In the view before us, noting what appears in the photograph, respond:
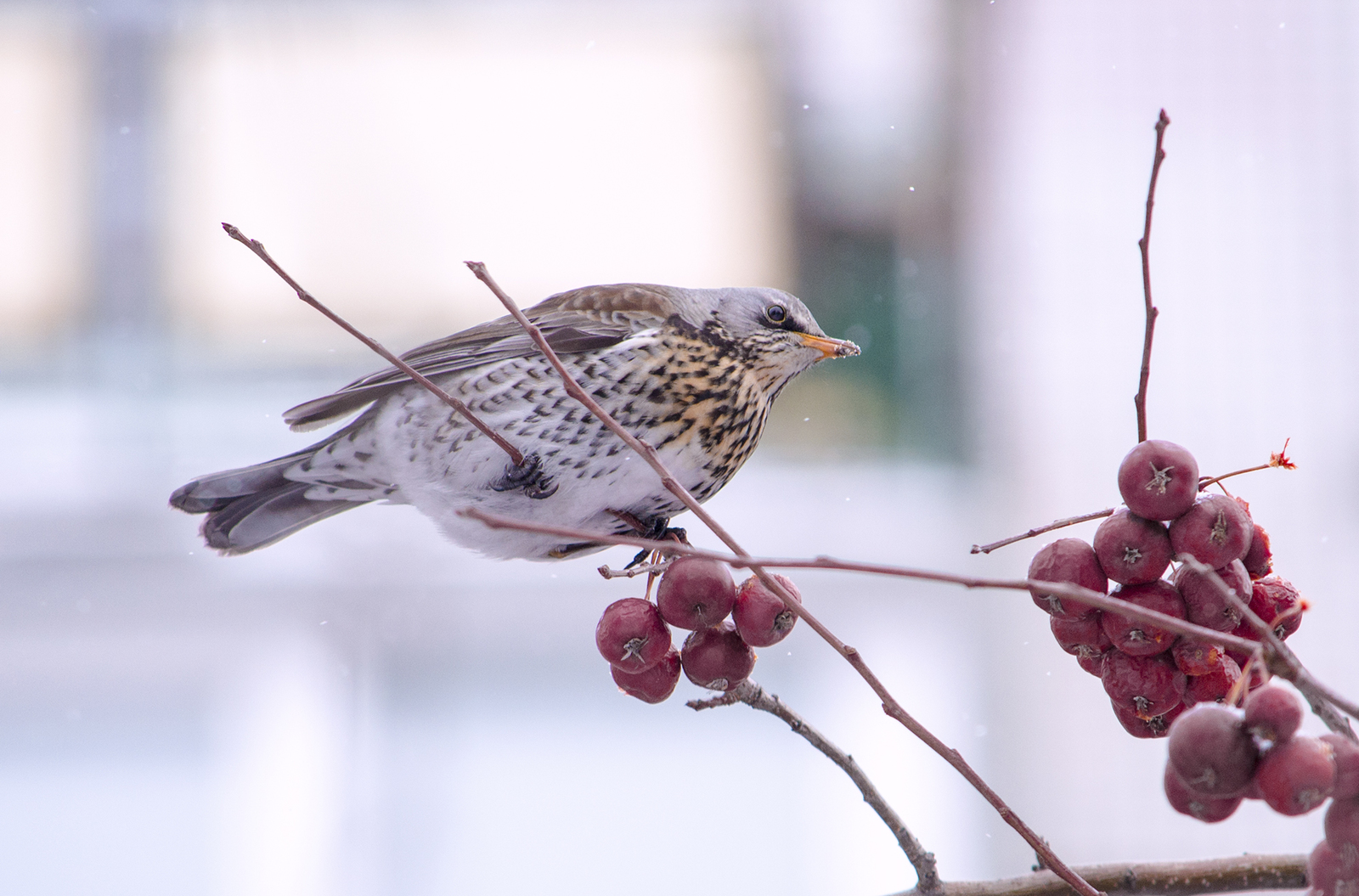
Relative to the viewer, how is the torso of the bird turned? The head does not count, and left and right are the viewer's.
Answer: facing to the right of the viewer
